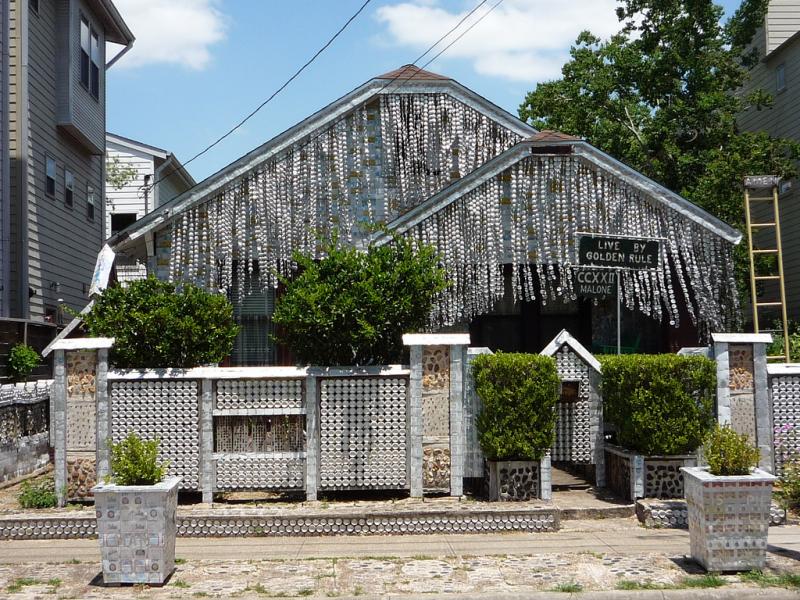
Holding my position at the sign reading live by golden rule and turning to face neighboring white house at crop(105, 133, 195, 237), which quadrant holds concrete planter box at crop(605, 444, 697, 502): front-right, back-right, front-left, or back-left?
back-left

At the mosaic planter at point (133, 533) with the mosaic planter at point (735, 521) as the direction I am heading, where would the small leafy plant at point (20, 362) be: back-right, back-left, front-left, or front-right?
back-left

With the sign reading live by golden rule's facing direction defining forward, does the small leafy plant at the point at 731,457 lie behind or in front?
in front

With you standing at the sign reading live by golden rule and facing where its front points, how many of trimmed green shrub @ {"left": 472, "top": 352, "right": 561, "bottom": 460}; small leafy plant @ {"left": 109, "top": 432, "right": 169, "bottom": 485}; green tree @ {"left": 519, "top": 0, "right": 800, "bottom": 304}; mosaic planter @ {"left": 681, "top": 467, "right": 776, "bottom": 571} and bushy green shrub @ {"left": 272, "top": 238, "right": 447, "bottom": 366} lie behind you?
1

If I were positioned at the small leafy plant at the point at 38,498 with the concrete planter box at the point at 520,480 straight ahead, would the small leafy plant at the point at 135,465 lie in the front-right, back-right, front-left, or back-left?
front-right

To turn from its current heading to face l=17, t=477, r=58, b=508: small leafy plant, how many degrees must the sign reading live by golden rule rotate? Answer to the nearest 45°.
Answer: approximately 45° to its right

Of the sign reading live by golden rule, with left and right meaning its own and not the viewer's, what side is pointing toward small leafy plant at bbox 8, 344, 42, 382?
right

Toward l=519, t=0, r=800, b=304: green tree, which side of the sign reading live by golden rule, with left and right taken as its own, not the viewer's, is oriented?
back

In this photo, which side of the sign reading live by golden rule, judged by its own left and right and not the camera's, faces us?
front

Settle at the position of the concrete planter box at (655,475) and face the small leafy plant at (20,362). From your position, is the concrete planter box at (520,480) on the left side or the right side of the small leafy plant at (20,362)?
left

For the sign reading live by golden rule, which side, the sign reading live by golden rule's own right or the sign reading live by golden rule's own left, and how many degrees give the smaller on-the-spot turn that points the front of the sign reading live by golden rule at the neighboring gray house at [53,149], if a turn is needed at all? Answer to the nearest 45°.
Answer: approximately 135° to the sign reading live by golden rule's own right

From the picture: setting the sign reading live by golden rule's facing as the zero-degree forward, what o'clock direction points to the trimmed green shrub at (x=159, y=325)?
The trimmed green shrub is roughly at 2 o'clock from the sign reading live by golden rule.

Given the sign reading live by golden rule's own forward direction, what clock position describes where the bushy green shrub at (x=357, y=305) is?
The bushy green shrub is roughly at 2 o'clock from the sign reading live by golden rule.
